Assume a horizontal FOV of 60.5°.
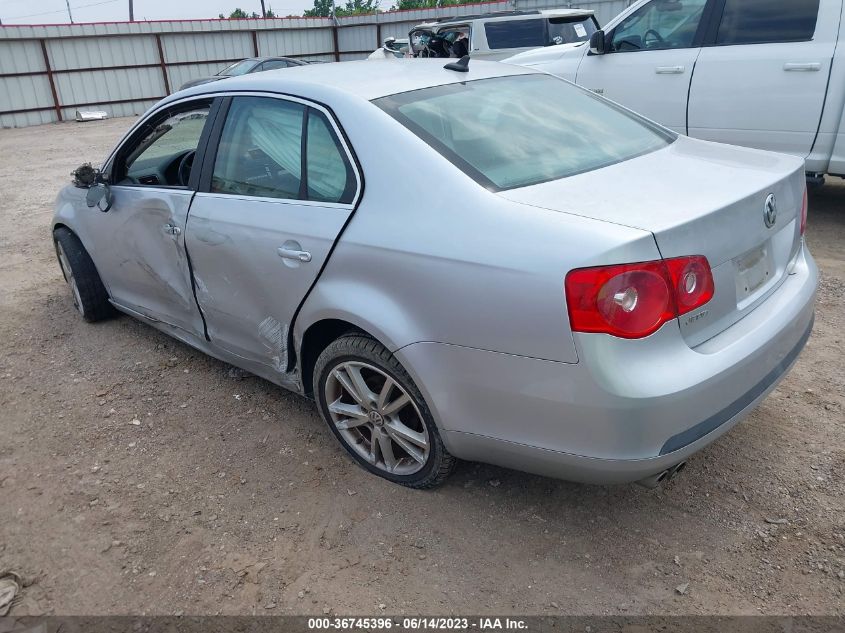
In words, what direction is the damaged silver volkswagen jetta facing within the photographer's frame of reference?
facing away from the viewer and to the left of the viewer

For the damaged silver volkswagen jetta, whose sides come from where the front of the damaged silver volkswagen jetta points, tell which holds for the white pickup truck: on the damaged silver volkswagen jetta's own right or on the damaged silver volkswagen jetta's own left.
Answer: on the damaged silver volkswagen jetta's own right

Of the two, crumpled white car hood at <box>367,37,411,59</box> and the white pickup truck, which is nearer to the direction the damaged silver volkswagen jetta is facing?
the crumpled white car hood

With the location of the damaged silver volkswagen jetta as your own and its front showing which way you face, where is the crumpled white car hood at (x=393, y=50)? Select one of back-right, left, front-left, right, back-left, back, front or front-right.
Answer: front-right

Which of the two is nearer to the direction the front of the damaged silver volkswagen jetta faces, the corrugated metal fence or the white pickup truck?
the corrugated metal fence

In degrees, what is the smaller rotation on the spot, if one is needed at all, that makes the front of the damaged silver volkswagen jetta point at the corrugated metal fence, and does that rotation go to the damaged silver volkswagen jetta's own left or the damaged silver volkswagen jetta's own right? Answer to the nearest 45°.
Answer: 0° — it already faces it
